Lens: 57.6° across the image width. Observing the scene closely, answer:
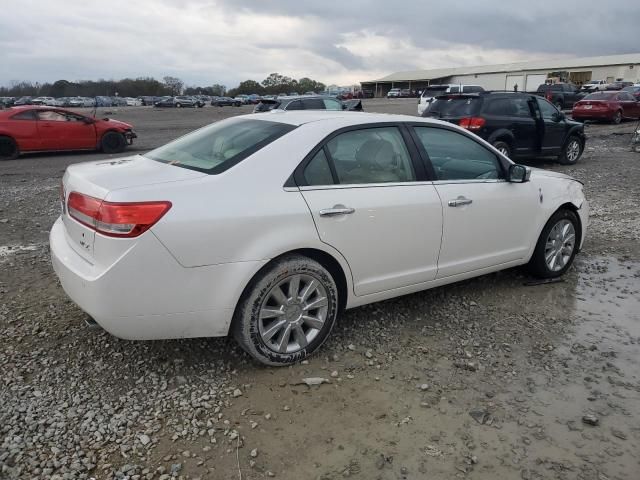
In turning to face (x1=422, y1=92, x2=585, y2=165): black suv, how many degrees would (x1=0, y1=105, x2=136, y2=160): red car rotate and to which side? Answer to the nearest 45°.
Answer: approximately 45° to its right

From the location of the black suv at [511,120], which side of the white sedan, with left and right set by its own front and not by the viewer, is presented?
front

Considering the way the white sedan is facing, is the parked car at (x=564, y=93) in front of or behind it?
in front

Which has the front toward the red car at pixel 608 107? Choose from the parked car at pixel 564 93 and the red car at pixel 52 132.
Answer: the red car at pixel 52 132

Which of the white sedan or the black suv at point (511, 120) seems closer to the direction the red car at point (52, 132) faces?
the black suv

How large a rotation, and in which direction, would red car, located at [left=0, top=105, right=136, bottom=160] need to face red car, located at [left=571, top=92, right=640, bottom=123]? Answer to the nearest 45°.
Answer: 0° — it already faces it

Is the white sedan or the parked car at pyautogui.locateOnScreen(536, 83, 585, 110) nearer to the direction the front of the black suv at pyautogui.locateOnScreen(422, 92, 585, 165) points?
the parked car

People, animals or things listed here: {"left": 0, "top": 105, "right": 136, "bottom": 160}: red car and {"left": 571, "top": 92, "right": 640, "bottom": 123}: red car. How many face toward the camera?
0

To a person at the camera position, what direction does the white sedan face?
facing away from the viewer and to the right of the viewer

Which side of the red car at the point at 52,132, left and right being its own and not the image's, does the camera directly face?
right

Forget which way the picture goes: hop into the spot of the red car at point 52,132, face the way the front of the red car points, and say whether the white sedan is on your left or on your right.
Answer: on your right
